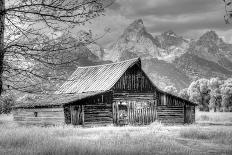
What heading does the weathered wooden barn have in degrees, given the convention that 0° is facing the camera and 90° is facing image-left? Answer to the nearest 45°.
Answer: approximately 315°
